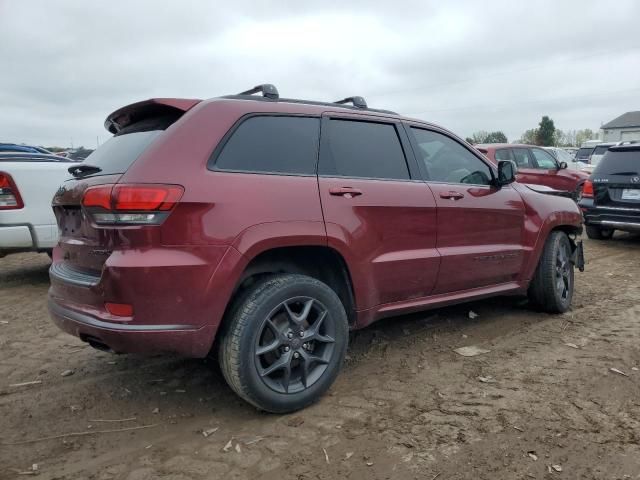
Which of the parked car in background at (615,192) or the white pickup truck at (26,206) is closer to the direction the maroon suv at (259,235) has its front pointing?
the parked car in background

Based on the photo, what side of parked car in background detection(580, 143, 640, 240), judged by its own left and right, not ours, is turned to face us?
back

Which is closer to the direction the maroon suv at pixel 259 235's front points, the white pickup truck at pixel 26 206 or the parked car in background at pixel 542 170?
the parked car in background

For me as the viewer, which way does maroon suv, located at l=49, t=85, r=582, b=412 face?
facing away from the viewer and to the right of the viewer

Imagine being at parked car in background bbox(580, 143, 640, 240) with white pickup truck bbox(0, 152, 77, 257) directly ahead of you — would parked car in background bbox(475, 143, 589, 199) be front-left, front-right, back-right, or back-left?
back-right

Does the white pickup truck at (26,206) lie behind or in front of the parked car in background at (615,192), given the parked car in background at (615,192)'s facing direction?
behind
